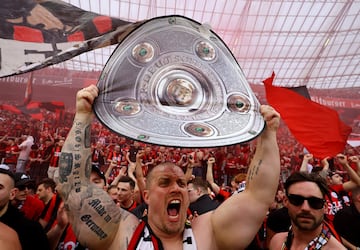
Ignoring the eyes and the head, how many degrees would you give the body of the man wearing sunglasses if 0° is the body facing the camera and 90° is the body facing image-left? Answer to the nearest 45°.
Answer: approximately 0°

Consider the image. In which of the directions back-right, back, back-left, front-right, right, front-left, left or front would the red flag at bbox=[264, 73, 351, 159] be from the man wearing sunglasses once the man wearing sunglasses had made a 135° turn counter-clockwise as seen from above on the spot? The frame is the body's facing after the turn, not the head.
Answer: front-left

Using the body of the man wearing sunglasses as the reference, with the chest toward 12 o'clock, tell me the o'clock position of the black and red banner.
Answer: The black and red banner is roughly at 3 o'clock from the man wearing sunglasses.
